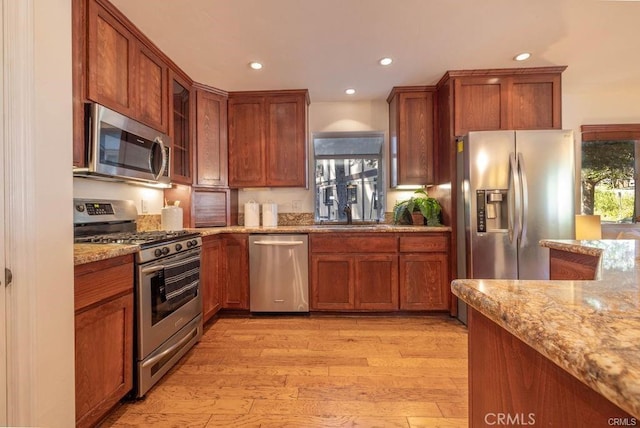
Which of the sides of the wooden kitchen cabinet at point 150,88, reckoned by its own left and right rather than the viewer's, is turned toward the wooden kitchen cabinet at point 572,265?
front

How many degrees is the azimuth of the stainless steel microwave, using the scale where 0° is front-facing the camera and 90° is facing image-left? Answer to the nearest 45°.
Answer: approximately 315°

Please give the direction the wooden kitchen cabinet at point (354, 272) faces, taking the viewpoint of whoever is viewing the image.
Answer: facing the viewer

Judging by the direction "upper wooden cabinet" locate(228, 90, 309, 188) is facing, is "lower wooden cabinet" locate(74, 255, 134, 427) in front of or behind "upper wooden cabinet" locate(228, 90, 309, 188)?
in front

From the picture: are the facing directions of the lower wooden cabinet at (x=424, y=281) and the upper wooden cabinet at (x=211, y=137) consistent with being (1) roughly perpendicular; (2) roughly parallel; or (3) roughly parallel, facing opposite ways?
roughly perpendicular

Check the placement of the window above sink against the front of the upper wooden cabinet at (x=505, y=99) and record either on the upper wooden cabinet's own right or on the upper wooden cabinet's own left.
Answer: on the upper wooden cabinet's own right

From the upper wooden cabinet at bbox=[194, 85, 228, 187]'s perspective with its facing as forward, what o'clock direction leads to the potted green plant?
The potted green plant is roughly at 11 o'clock from the upper wooden cabinet.

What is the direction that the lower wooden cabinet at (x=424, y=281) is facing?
toward the camera

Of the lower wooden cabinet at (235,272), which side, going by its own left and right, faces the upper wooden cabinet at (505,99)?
left

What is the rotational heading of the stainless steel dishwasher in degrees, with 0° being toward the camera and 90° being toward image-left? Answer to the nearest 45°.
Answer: approximately 0°

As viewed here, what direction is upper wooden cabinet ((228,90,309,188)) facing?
toward the camera

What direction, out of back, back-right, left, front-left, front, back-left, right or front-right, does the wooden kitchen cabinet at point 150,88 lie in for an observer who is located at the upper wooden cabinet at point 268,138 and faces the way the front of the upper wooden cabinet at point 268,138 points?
front-right
